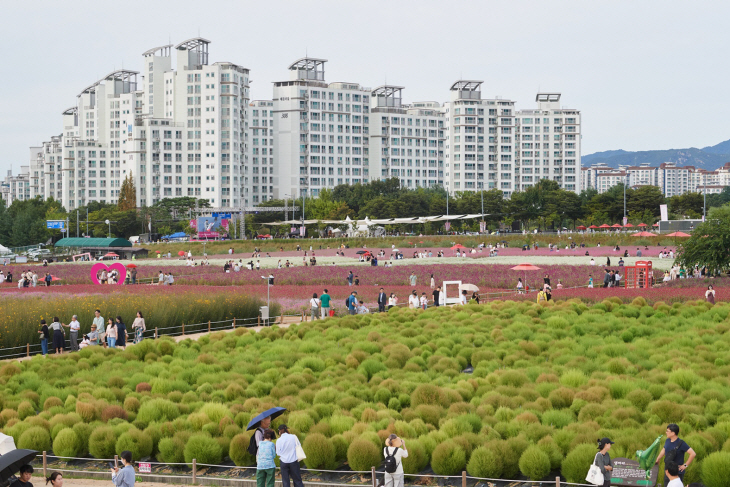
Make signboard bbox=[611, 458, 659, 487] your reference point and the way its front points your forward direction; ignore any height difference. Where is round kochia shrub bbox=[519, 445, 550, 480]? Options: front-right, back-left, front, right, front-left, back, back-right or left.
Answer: back-right

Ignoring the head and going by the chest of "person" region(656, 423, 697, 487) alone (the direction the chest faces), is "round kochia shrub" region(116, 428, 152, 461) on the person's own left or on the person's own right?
on the person's own right

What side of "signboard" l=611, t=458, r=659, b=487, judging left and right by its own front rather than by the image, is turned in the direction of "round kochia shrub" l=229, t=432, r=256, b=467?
right

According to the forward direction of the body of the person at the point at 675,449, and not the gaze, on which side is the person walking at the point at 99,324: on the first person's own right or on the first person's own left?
on the first person's own right

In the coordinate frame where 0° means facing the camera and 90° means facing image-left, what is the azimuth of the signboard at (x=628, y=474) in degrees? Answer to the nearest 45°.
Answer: approximately 0°

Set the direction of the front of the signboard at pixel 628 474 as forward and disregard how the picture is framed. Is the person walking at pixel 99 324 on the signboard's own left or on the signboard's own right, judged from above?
on the signboard's own right

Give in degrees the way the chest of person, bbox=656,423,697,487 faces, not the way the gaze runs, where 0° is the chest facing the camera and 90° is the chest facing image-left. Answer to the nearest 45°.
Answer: approximately 45°

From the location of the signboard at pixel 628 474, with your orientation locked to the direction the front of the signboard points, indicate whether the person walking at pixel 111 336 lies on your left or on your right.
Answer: on your right
